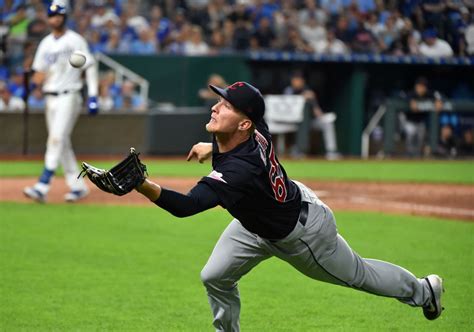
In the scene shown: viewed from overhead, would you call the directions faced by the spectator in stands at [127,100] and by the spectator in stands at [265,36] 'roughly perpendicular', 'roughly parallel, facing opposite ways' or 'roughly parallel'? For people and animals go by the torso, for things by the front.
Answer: roughly parallel

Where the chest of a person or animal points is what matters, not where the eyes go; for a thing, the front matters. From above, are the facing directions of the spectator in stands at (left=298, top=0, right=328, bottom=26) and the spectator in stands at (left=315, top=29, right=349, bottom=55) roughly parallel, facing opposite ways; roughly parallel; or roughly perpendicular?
roughly parallel

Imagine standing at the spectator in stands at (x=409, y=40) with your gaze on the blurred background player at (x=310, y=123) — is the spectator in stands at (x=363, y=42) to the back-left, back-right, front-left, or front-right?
front-right

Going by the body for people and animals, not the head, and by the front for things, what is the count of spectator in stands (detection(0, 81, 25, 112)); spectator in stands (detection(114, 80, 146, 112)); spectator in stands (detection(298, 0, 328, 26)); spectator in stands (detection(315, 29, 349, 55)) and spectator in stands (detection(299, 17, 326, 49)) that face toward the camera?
5

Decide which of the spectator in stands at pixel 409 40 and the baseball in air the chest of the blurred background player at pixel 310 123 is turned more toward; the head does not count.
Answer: the baseball in air

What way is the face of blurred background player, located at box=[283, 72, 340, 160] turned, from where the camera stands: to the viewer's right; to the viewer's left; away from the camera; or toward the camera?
toward the camera

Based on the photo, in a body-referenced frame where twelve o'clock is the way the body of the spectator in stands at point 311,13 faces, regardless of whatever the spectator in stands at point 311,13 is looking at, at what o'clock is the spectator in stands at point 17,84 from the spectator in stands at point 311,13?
the spectator in stands at point 17,84 is roughly at 2 o'clock from the spectator in stands at point 311,13.

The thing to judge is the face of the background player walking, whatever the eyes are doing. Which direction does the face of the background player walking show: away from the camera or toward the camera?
toward the camera

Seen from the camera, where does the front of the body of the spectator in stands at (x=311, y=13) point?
toward the camera

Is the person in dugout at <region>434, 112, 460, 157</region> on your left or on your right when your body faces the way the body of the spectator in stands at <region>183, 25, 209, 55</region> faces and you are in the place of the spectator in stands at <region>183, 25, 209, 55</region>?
on your left

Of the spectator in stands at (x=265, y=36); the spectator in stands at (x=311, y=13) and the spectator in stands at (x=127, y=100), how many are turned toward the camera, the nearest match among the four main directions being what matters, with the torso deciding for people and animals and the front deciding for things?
3

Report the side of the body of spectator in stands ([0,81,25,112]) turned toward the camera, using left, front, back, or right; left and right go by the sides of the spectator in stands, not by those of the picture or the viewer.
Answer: front

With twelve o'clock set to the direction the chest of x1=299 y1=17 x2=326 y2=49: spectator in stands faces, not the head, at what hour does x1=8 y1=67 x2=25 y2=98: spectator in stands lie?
x1=8 y1=67 x2=25 y2=98: spectator in stands is roughly at 2 o'clock from x1=299 y1=17 x2=326 y2=49: spectator in stands.

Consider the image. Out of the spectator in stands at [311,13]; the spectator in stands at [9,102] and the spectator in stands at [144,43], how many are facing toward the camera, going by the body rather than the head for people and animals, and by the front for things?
3

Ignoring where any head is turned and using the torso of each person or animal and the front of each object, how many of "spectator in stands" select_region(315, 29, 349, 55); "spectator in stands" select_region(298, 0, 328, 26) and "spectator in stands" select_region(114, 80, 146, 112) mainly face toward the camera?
3
